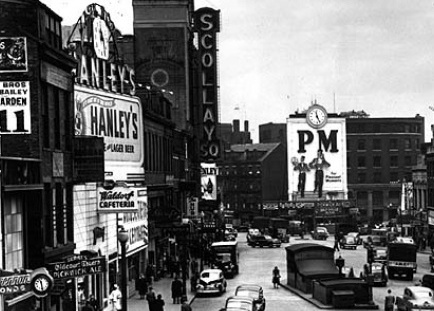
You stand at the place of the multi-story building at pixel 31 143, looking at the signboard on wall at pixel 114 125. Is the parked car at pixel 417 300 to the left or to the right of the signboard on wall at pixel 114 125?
right

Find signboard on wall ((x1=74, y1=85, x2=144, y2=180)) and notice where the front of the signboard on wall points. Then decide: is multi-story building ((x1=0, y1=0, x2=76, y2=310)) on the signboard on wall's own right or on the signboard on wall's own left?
on the signboard on wall's own right

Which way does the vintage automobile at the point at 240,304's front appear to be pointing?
toward the camera

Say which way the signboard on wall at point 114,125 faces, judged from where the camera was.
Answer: facing the viewer and to the right of the viewer

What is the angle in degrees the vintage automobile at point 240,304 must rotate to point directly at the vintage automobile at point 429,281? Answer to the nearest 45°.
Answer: approximately 135° to its left

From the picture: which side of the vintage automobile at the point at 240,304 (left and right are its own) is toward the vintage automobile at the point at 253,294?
back
